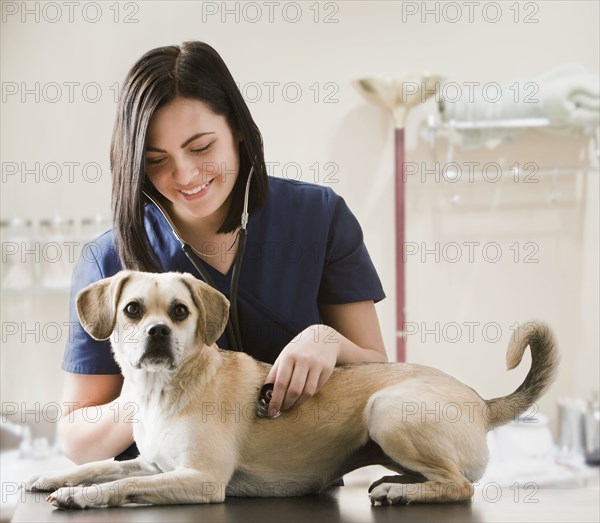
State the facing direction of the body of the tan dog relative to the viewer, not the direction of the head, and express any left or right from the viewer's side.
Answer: facing to the left of the viewer

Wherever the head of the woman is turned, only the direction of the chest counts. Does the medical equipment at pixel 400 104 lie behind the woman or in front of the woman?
behind

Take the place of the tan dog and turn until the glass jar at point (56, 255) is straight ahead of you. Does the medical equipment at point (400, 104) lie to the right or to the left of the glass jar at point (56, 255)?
right

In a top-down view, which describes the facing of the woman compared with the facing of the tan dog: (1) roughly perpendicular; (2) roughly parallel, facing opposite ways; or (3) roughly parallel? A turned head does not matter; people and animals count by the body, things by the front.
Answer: roughly perpendicular

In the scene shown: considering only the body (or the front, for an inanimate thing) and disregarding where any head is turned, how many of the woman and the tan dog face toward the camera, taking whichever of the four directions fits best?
1

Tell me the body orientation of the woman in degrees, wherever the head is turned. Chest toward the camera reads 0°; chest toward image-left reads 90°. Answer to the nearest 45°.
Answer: approximately 0°
